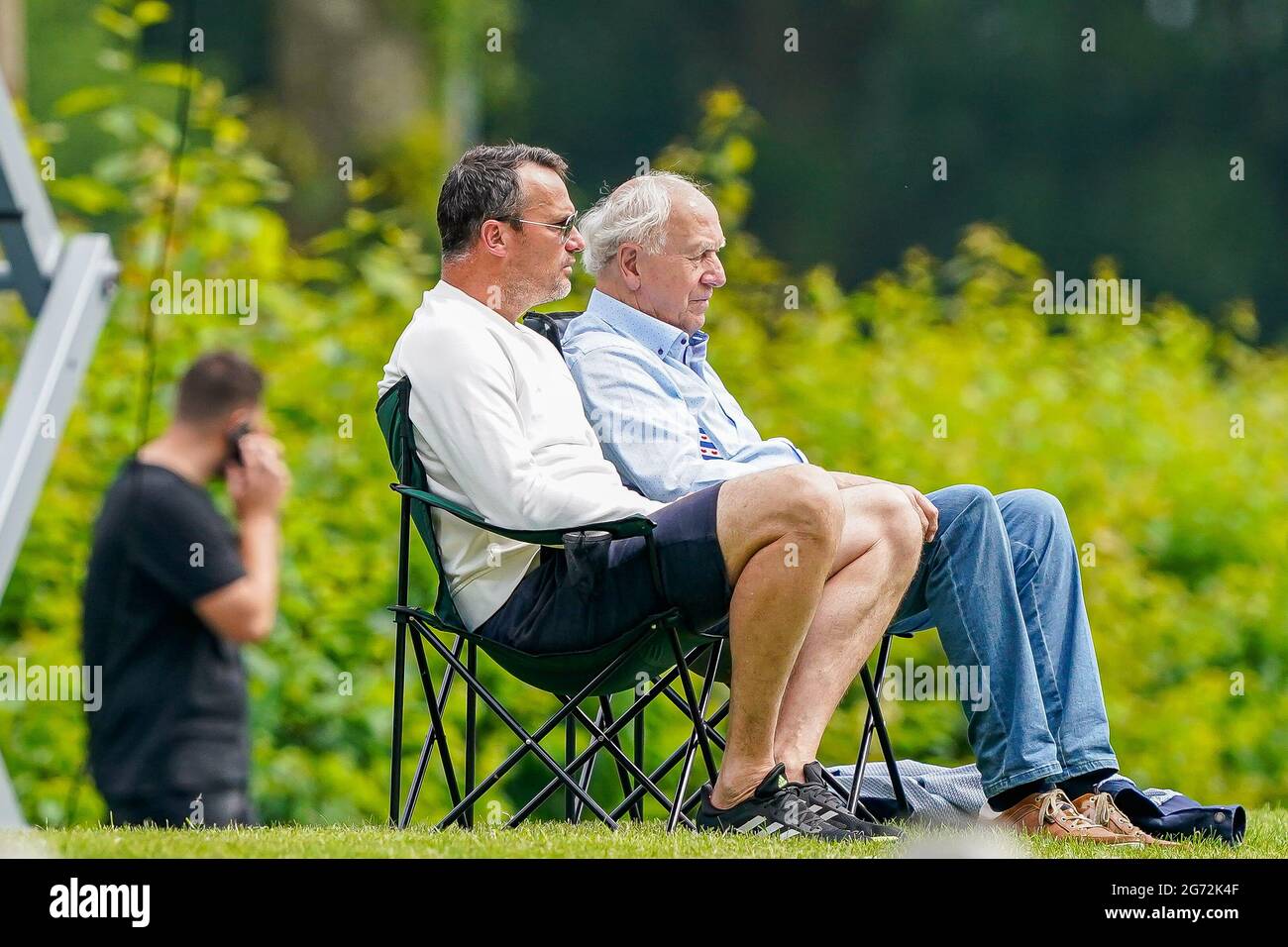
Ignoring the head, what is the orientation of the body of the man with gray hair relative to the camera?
to the viewer's right

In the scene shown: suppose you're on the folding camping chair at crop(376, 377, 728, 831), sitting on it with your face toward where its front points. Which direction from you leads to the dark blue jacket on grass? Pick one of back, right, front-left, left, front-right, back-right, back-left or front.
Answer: front

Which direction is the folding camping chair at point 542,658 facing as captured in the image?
to the viewer's right

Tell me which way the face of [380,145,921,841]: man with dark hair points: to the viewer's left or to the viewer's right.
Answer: to the viewer's right

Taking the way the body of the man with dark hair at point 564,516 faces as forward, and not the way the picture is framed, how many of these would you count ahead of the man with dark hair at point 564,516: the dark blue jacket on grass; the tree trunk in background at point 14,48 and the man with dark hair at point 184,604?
1

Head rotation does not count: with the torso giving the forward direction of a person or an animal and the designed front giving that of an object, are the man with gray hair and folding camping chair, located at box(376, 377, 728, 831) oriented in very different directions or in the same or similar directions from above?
same or similar directions

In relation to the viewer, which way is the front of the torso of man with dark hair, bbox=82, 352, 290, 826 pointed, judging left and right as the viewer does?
facing away from the viewer and to the right of the viewer

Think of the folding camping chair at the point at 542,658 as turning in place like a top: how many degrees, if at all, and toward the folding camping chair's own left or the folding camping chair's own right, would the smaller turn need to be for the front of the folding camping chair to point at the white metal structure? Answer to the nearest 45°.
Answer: approximately 135° to the folding camping chair's own right

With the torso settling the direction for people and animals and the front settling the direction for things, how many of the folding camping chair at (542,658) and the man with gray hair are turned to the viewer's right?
2

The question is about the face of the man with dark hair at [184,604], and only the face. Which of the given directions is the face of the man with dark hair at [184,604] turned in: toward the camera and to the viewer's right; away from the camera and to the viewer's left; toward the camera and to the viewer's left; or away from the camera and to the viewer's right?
away from the camera and to the viewer's right

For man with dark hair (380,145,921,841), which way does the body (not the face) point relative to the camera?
to the viewer's right
